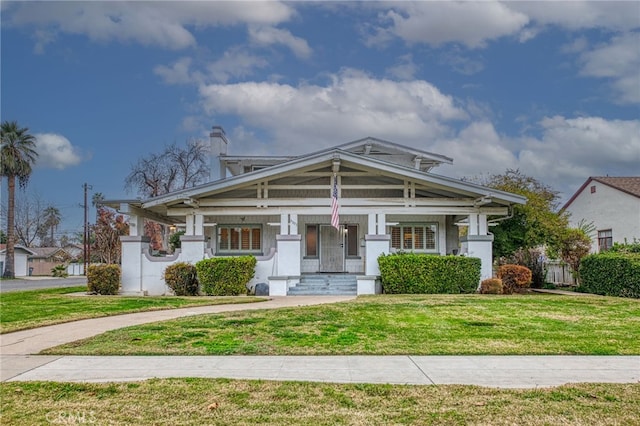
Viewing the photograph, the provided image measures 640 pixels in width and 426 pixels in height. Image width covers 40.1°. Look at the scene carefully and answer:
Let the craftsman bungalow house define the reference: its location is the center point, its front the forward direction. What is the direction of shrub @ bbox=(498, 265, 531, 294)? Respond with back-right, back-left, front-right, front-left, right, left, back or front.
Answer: left

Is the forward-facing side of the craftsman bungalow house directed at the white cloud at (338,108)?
no

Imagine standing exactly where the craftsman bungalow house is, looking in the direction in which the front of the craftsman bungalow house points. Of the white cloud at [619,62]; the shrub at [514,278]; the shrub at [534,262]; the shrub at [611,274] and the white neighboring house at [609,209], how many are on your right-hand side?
0

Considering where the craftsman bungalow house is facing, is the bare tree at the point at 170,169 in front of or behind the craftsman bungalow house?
behind

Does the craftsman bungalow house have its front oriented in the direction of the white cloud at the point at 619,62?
no

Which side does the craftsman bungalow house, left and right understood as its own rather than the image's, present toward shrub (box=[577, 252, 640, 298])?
left

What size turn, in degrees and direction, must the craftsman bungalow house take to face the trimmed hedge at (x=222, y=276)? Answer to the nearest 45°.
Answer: approximately 45° to its right

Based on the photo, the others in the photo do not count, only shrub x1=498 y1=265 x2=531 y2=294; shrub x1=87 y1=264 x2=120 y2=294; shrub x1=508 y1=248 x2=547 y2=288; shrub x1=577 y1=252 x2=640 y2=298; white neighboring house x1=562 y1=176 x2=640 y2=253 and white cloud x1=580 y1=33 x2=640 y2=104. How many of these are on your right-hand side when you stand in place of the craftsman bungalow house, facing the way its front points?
1

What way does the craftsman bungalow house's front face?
toward the camera

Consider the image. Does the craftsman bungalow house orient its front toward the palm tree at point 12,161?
no

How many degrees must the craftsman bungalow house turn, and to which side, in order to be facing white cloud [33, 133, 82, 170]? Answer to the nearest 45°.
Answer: approximately 135° to its right

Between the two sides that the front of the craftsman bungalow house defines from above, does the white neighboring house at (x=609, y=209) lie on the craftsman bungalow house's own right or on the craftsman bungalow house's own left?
on the craftsman bungalow house's own left

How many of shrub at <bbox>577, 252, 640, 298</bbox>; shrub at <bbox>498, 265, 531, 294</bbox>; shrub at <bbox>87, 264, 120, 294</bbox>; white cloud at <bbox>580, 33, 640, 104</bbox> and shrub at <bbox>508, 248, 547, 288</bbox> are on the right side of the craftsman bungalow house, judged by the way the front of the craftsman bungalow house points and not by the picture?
1
